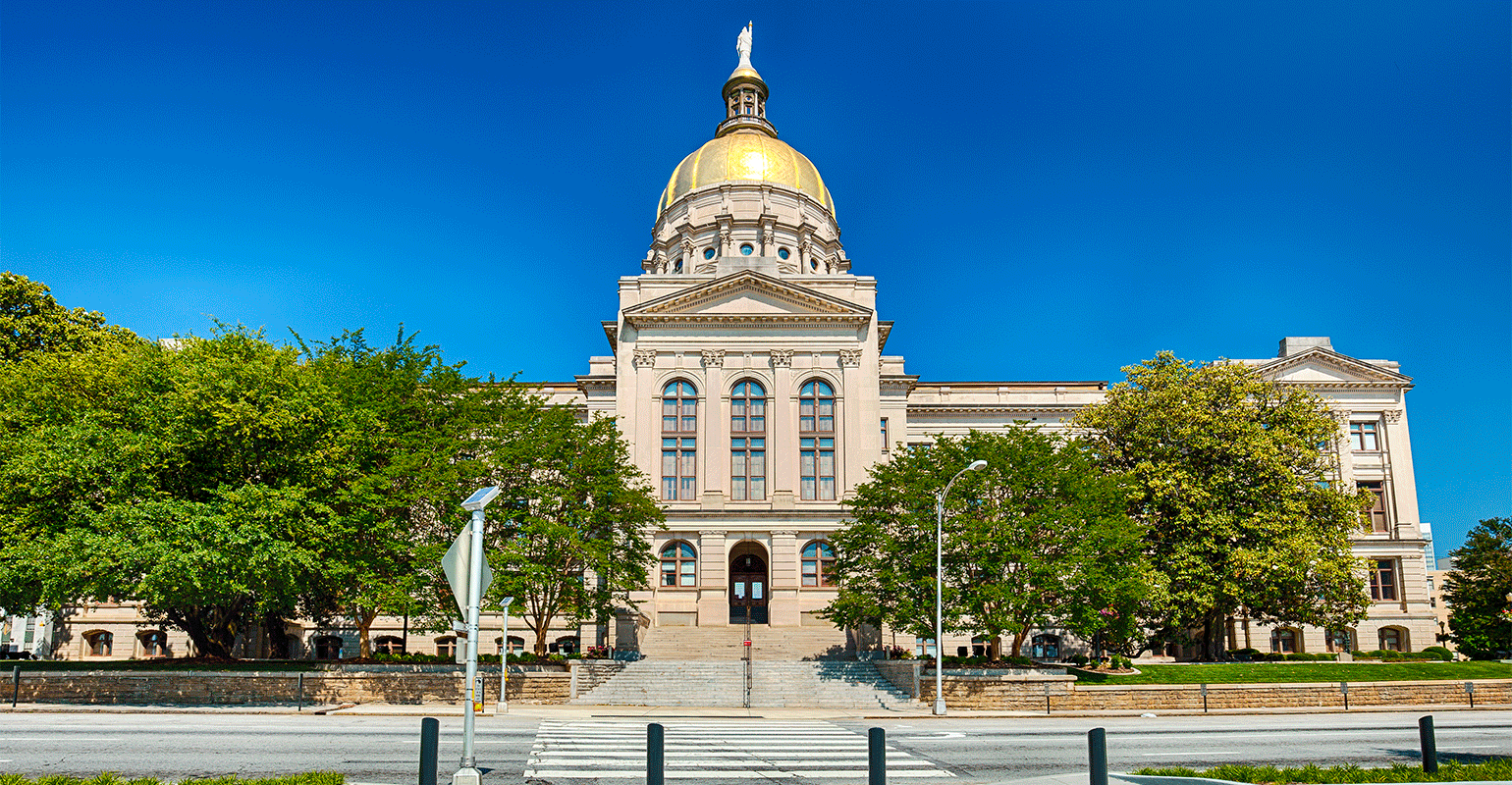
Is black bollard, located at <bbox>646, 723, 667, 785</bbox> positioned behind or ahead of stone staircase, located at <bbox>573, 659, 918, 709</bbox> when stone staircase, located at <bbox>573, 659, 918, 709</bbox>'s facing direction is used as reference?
ahead

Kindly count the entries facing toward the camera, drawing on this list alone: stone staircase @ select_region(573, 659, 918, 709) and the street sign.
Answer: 1

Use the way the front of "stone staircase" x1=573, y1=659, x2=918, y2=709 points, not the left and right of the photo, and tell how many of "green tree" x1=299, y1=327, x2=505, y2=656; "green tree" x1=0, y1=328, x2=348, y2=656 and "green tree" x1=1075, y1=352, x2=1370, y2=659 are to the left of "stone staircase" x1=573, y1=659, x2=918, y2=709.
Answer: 1

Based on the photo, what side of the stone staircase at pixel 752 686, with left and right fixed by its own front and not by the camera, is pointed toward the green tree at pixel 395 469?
right

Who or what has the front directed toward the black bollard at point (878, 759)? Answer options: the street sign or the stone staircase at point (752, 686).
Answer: the stone staircase

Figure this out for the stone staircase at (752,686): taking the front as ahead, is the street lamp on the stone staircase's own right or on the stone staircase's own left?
on the stone staircase's own left

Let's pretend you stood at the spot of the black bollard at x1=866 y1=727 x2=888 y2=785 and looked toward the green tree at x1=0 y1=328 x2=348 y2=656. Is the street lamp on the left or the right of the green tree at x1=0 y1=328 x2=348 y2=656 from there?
right

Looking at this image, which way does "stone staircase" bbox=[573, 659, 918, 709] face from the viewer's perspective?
toward the camera

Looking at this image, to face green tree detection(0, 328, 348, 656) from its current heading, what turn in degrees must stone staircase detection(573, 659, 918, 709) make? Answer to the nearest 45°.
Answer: approximately 45° to its right

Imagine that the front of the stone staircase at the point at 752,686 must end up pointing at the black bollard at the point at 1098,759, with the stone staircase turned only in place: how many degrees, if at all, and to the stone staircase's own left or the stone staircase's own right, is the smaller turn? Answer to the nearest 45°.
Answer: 0° — it already faces it
